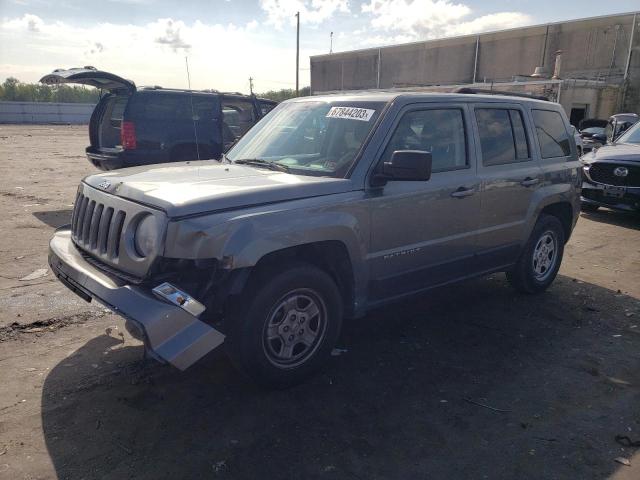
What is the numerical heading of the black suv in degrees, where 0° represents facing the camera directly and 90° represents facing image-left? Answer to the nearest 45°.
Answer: approximately 225°

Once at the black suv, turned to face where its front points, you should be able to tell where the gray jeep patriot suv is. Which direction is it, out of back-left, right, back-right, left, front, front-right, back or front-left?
back-right

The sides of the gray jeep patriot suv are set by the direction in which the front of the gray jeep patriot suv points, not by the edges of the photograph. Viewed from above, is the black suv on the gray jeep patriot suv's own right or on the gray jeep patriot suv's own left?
on the gray jeep patriot suv's own right

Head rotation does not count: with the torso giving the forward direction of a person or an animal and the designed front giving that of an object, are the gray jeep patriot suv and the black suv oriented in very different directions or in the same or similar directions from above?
very different directions
